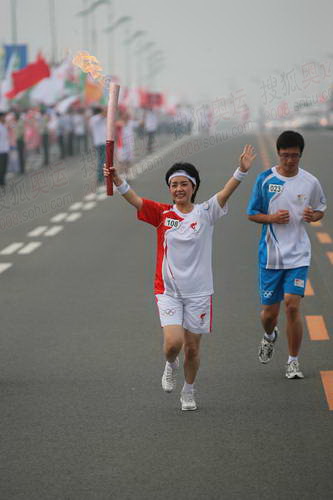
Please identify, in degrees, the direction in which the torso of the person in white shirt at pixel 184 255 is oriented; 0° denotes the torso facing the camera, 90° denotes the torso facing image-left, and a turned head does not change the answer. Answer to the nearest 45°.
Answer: approximately 0°

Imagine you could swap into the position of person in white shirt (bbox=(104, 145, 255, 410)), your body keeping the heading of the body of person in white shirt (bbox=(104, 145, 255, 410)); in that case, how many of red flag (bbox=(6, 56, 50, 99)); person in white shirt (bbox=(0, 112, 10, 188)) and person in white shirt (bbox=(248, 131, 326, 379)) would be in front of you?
0

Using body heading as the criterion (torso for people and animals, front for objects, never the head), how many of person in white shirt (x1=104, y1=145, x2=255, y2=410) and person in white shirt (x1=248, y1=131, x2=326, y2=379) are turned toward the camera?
2

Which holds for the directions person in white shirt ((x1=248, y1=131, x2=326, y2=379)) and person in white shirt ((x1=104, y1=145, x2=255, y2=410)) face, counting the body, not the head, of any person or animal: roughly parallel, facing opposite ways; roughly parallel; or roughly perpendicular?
roughly parallel

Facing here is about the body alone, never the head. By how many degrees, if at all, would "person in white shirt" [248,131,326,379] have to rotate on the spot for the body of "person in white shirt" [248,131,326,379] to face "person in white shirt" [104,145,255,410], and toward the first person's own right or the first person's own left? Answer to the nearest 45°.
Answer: approximately 45° to the first person's own right

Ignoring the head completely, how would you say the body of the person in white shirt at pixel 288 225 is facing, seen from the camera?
toward the camera

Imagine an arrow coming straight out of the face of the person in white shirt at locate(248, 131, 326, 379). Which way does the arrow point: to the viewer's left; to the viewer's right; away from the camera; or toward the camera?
toward the camera
